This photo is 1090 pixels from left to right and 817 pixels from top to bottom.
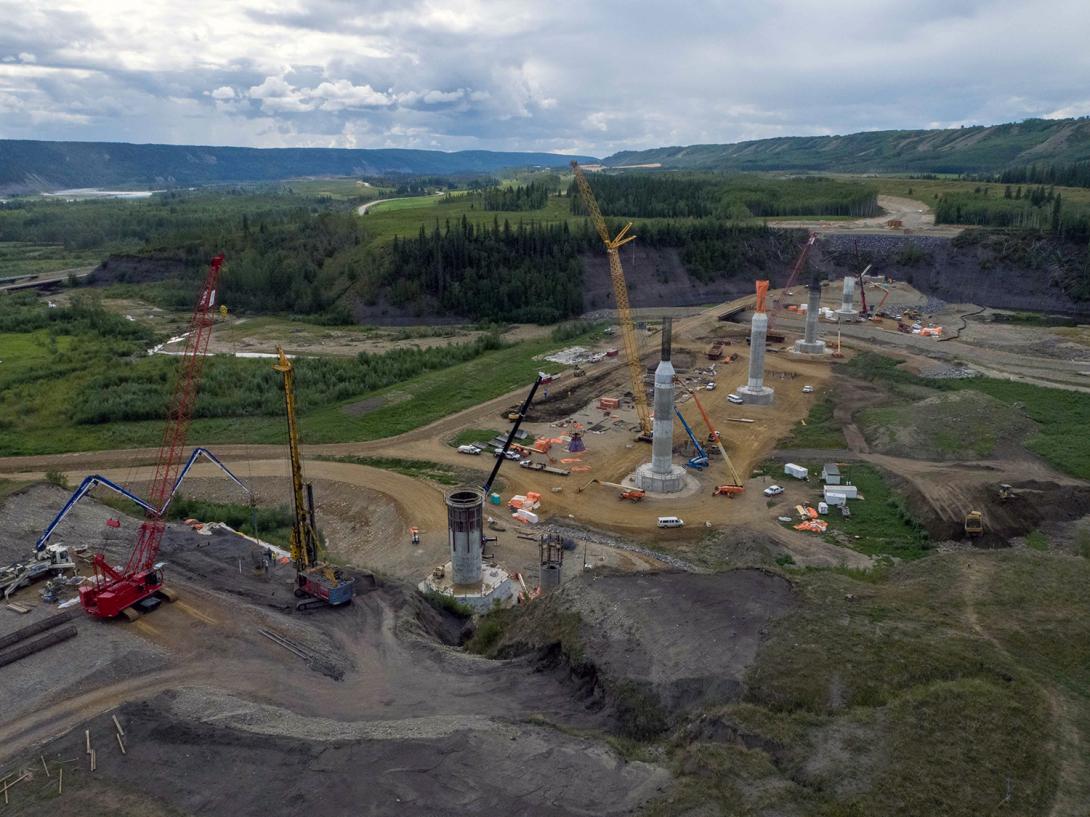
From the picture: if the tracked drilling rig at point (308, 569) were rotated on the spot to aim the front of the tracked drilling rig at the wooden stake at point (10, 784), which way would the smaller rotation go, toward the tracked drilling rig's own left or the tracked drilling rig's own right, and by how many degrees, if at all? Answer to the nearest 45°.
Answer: approximately 90° to the tracked drilling rig's own left

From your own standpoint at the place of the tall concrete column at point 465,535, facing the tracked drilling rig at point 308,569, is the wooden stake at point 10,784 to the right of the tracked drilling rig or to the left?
left

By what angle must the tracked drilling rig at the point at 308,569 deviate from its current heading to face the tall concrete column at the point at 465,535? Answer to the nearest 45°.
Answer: approximately 135° to its right

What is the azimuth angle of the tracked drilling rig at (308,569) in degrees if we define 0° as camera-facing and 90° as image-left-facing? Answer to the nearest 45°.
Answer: approximately 135°
